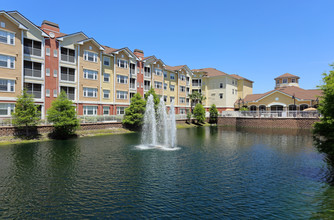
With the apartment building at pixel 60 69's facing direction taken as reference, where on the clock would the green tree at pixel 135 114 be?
The green tree is roughly at 10 o'clock from the apartment building.

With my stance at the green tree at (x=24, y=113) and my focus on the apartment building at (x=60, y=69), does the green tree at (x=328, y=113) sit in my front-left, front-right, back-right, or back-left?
back-right

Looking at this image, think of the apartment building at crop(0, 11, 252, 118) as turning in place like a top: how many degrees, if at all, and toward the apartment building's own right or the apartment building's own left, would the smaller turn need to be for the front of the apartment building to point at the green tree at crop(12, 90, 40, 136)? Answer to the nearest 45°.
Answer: approximately 45° to the apartment building's own right

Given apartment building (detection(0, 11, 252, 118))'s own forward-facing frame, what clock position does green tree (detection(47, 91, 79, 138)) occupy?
The green tree is roughly at 1 o'clock from the apartment building.

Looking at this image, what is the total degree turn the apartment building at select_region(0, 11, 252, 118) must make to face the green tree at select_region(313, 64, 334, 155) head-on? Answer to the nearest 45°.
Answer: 0° — it already faces it
